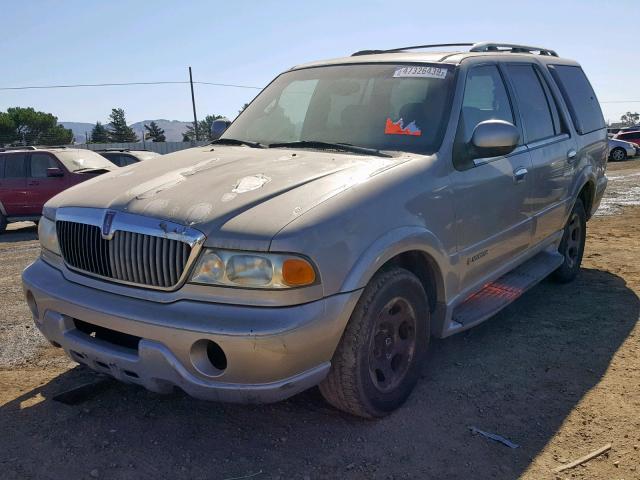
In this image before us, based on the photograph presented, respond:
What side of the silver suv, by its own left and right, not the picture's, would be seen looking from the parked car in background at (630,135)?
back

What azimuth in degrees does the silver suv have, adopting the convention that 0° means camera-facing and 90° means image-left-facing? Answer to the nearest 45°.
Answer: approximately 45°

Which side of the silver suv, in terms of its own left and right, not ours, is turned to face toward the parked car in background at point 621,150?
back

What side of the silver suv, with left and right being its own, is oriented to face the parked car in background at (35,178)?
right
